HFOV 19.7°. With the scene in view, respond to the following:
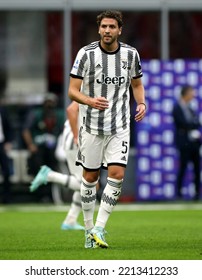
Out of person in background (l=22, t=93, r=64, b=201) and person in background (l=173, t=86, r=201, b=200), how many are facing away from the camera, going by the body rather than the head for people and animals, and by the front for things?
0
